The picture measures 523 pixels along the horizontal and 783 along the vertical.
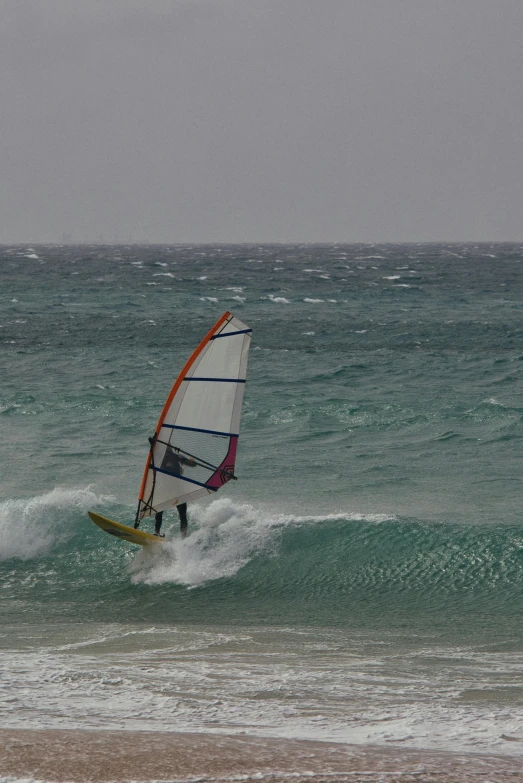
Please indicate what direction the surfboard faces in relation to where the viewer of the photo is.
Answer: facing to the left of the viewer
